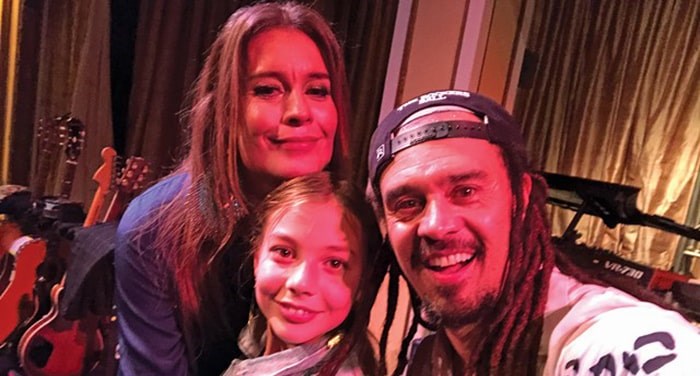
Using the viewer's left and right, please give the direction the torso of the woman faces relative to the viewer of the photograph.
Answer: facing the viewer and to the right of the viewer

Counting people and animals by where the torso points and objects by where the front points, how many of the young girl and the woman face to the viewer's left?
0

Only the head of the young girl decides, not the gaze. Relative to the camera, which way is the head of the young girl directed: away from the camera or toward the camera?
toward the camera

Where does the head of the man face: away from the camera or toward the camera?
toward the camera

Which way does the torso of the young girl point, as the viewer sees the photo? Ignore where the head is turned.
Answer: toward the camera
